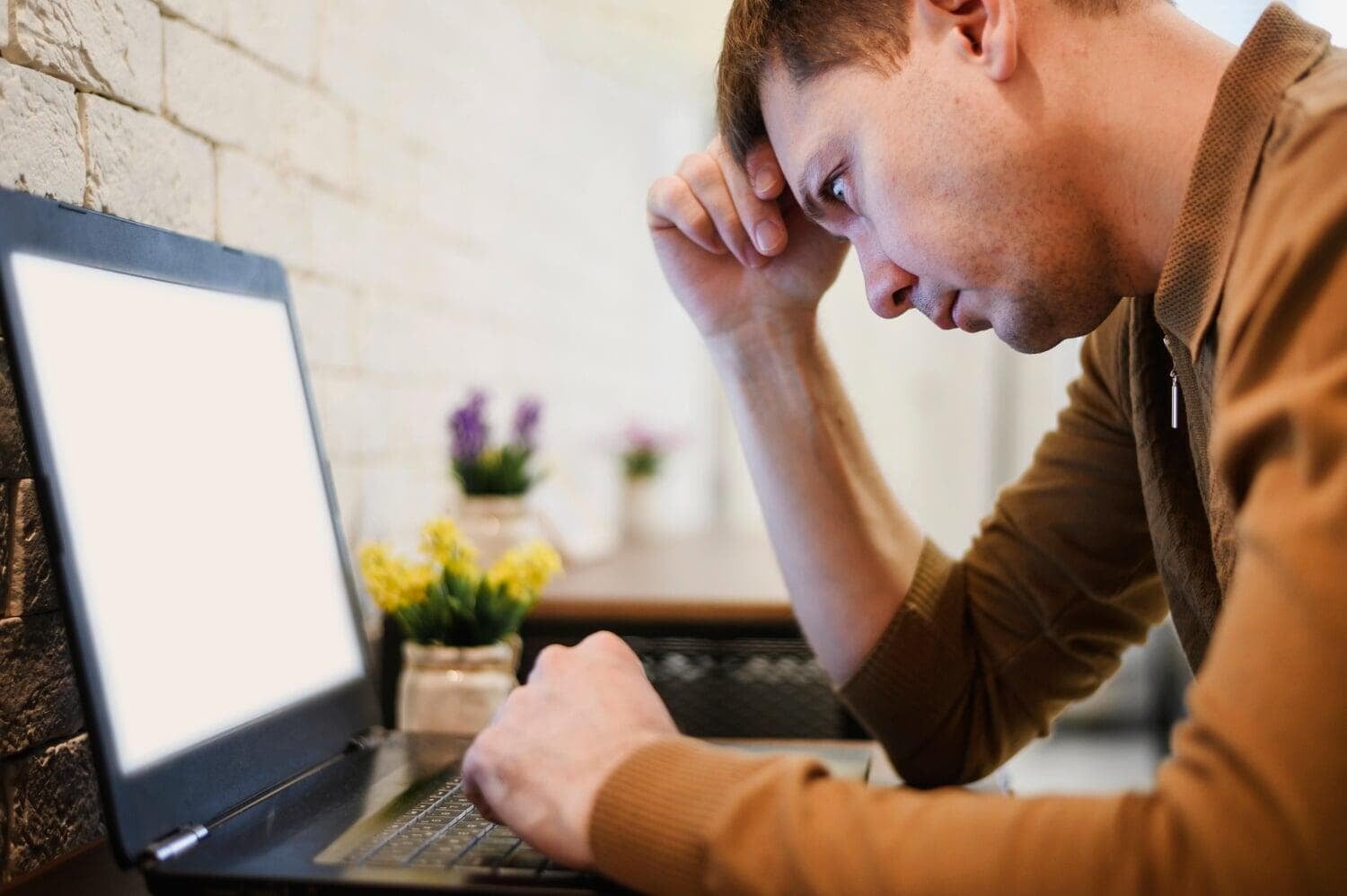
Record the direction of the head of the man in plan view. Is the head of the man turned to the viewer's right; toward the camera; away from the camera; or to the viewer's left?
to the viewer's left

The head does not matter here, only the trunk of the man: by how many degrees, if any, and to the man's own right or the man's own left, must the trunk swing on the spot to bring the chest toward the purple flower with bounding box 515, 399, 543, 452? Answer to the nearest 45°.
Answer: approximately 45° to the man's own right

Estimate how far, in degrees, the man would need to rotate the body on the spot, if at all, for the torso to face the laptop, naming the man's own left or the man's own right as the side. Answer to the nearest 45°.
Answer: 0° — they already face it

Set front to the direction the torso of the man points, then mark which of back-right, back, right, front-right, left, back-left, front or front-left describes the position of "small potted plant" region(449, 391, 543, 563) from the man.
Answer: front-right

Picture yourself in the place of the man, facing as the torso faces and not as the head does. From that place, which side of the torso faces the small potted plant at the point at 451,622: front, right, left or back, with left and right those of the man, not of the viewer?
front

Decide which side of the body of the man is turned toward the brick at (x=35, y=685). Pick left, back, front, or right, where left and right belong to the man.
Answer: front

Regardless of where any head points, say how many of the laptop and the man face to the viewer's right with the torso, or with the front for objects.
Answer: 1

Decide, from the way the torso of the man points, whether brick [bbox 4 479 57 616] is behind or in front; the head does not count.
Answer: in front

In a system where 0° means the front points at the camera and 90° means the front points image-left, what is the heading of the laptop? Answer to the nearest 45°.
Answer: approximately 270°

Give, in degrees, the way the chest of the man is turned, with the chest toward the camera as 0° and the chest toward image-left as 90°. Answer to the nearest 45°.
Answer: approximately 90°
